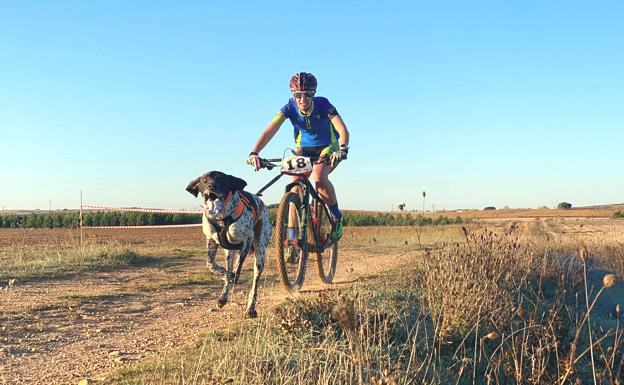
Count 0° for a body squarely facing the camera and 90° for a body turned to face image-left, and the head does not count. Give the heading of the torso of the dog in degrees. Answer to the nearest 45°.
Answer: approximately 45°

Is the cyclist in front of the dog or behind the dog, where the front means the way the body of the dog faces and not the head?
behind
